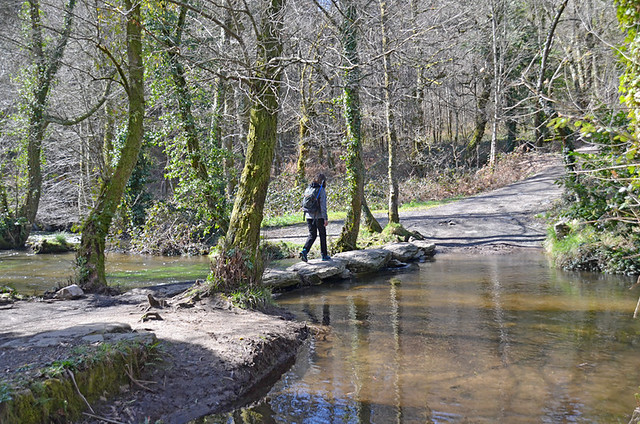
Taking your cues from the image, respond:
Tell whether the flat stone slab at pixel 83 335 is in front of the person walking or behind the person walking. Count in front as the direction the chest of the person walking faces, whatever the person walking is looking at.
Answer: behind

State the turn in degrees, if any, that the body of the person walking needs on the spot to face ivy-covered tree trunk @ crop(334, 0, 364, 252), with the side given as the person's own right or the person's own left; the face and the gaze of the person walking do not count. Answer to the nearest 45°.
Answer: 0° — they already face it

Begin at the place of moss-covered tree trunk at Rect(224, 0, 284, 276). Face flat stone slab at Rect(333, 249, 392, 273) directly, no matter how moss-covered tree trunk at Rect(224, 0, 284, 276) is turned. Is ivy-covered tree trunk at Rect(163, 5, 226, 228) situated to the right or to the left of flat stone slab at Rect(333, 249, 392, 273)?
left

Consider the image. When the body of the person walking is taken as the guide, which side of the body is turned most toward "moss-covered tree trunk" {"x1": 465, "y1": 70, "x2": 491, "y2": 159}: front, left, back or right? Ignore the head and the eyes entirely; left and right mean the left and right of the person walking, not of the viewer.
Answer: front

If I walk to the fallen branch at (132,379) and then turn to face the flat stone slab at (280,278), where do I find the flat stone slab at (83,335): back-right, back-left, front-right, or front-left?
front-left

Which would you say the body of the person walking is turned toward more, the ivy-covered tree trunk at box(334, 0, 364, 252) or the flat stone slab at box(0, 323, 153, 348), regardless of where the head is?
the ivy-covered tree trunk

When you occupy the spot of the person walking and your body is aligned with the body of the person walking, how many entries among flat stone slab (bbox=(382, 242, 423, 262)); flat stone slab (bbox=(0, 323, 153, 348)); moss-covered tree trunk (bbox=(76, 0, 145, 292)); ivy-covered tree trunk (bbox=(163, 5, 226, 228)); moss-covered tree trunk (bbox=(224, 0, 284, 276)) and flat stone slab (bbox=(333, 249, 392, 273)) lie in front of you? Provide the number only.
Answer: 2

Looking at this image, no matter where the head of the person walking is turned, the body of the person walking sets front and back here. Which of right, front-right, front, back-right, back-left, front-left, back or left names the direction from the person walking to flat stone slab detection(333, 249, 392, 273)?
front

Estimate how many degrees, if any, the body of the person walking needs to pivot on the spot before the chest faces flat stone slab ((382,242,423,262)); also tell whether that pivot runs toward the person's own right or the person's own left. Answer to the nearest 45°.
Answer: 0° — they already face it

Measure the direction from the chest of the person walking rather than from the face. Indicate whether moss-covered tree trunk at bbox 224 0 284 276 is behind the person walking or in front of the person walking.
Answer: behind

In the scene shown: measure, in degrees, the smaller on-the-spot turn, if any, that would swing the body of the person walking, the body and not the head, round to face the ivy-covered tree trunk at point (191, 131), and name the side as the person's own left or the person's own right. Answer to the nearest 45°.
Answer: approximately 135° to the person's own left

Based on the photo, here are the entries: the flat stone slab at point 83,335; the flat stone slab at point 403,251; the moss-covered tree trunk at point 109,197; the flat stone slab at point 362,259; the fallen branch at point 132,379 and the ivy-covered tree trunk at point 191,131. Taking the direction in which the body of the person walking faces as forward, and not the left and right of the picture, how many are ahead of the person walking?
2

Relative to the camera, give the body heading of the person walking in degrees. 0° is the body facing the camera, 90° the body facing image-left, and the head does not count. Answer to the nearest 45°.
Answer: approximately 225°

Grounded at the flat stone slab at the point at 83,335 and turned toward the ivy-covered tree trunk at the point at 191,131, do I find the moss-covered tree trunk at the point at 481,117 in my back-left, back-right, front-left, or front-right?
front-right

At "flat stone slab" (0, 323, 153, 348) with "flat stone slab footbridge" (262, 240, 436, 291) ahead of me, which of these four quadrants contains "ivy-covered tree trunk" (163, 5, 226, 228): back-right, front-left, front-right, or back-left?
front-left

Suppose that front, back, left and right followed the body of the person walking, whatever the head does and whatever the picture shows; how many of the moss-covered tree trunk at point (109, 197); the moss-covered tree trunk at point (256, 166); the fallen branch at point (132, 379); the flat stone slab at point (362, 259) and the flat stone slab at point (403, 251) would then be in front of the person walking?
2

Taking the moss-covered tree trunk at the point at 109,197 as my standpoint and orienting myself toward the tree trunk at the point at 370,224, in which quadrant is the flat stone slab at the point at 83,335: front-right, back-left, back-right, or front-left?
back-right

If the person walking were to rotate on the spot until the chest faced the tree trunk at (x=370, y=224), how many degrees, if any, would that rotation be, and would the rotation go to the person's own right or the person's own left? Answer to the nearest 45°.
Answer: approximately 45° to the person's own left
